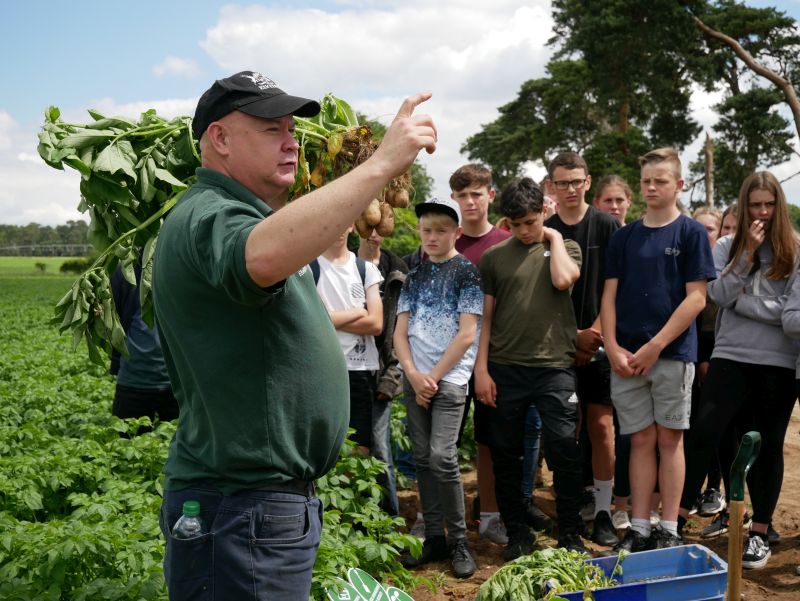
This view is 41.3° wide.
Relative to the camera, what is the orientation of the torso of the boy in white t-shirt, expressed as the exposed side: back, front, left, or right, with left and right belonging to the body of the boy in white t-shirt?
front

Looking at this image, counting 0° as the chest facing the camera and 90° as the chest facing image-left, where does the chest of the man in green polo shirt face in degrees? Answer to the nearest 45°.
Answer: approximately 270°

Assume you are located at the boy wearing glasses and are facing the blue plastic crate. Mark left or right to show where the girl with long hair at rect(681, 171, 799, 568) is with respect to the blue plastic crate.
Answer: left

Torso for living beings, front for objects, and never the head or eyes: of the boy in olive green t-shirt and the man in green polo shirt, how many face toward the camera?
1

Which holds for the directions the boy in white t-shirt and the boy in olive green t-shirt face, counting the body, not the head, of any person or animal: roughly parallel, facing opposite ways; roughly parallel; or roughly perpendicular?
roughly parallel

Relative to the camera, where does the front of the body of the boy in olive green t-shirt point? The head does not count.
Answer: toward the camera

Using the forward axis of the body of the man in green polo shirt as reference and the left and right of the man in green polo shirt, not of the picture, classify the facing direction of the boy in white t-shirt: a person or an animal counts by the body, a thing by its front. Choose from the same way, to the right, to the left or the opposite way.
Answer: to the right

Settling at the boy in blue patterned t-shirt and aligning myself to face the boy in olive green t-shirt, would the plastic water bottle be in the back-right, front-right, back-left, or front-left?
back-right

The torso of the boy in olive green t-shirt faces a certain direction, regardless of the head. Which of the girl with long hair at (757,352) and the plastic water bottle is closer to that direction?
the plastic water bottle

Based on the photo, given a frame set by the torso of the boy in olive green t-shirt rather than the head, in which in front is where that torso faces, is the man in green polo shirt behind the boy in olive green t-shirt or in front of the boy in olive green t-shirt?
in front

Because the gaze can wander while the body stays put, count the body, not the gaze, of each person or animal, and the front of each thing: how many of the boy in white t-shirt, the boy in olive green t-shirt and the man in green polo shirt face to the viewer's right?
1

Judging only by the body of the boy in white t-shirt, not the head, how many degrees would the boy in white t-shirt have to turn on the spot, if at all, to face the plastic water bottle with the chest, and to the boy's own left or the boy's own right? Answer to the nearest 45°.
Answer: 0° — they already face it

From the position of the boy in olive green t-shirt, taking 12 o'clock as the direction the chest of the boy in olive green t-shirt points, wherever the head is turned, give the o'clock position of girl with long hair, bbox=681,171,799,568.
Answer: The girl with long hair is roughly at 9 o'clock from the boy in olive green t-shirt.

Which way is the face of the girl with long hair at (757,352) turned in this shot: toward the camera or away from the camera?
toward the camera
